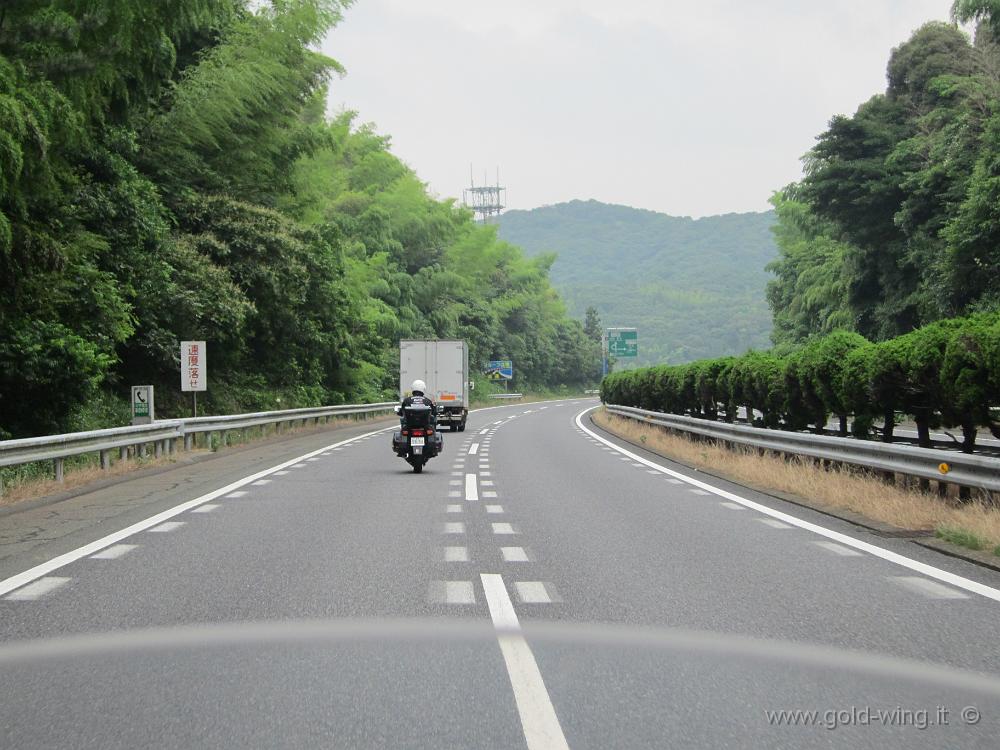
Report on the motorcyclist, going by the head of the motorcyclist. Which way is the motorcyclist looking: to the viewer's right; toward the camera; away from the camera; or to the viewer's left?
away from the camera

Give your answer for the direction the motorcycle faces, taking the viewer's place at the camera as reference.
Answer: facing away from the viewer

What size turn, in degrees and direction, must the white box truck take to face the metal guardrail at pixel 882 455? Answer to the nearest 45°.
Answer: approximately 180°

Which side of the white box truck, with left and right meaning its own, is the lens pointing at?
back

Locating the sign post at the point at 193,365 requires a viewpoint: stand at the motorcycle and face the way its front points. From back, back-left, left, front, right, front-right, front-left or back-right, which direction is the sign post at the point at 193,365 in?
front-left

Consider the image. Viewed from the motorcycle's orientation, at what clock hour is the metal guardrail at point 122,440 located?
The metal guardrail is roughly at 9 o'clock from the motorcycle.

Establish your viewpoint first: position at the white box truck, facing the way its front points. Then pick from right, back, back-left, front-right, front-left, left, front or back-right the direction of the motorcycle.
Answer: back

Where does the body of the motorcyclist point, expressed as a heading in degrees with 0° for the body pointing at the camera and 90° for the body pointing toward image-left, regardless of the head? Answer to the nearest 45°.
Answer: approximately 180°

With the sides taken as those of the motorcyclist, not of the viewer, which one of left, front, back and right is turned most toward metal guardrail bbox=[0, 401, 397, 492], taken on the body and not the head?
left

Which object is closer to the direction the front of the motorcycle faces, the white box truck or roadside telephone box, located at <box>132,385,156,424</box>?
the white box truck
